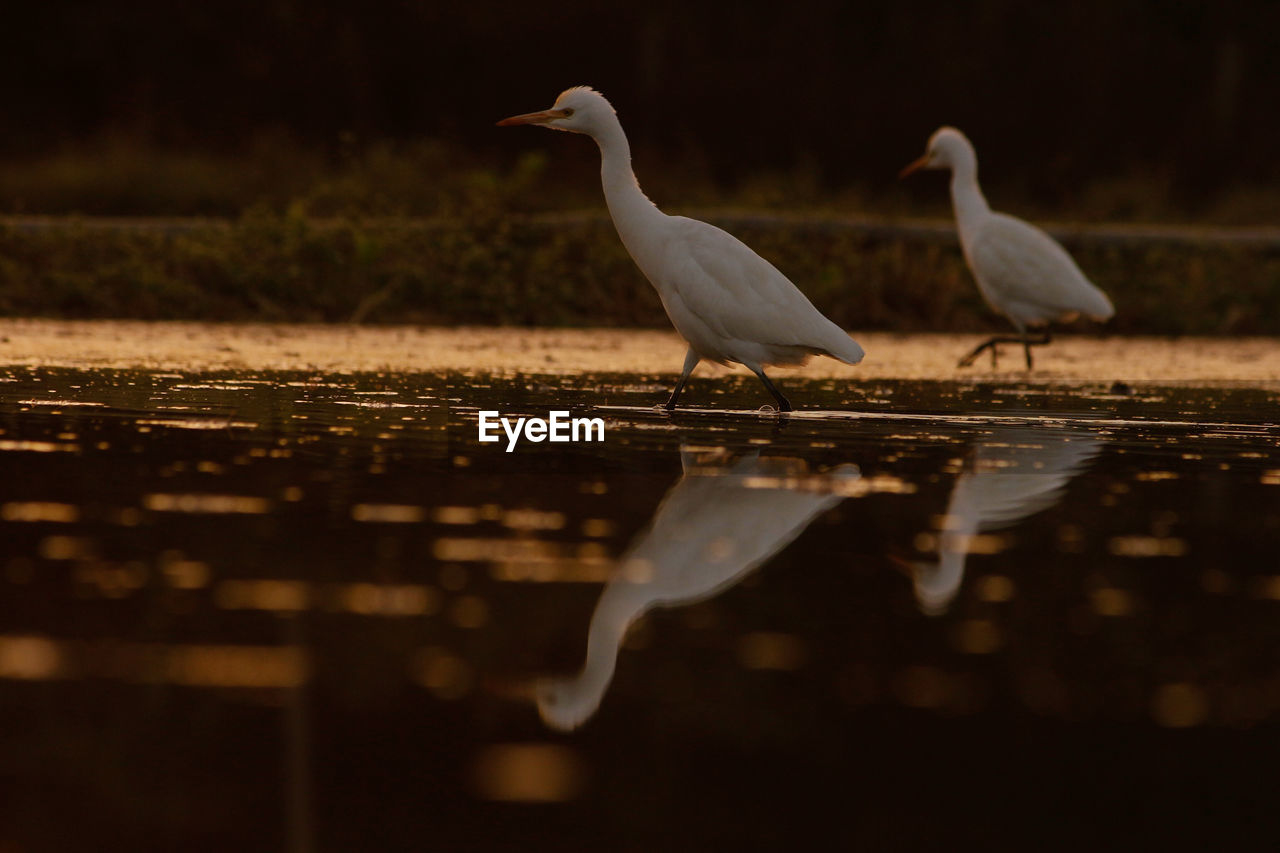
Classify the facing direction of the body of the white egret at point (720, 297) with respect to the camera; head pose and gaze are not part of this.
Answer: to the viewer's left

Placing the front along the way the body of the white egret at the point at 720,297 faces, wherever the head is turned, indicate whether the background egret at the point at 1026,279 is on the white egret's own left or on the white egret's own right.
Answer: on the white egret's own right

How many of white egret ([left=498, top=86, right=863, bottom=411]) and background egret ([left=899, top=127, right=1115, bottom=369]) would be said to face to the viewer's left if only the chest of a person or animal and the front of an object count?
2

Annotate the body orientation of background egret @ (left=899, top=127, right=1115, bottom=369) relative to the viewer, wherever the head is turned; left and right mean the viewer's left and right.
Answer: facing to the left of the viewer

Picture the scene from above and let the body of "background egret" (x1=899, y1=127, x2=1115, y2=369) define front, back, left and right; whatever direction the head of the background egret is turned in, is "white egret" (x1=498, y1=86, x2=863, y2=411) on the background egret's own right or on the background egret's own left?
on the background egret's own left
